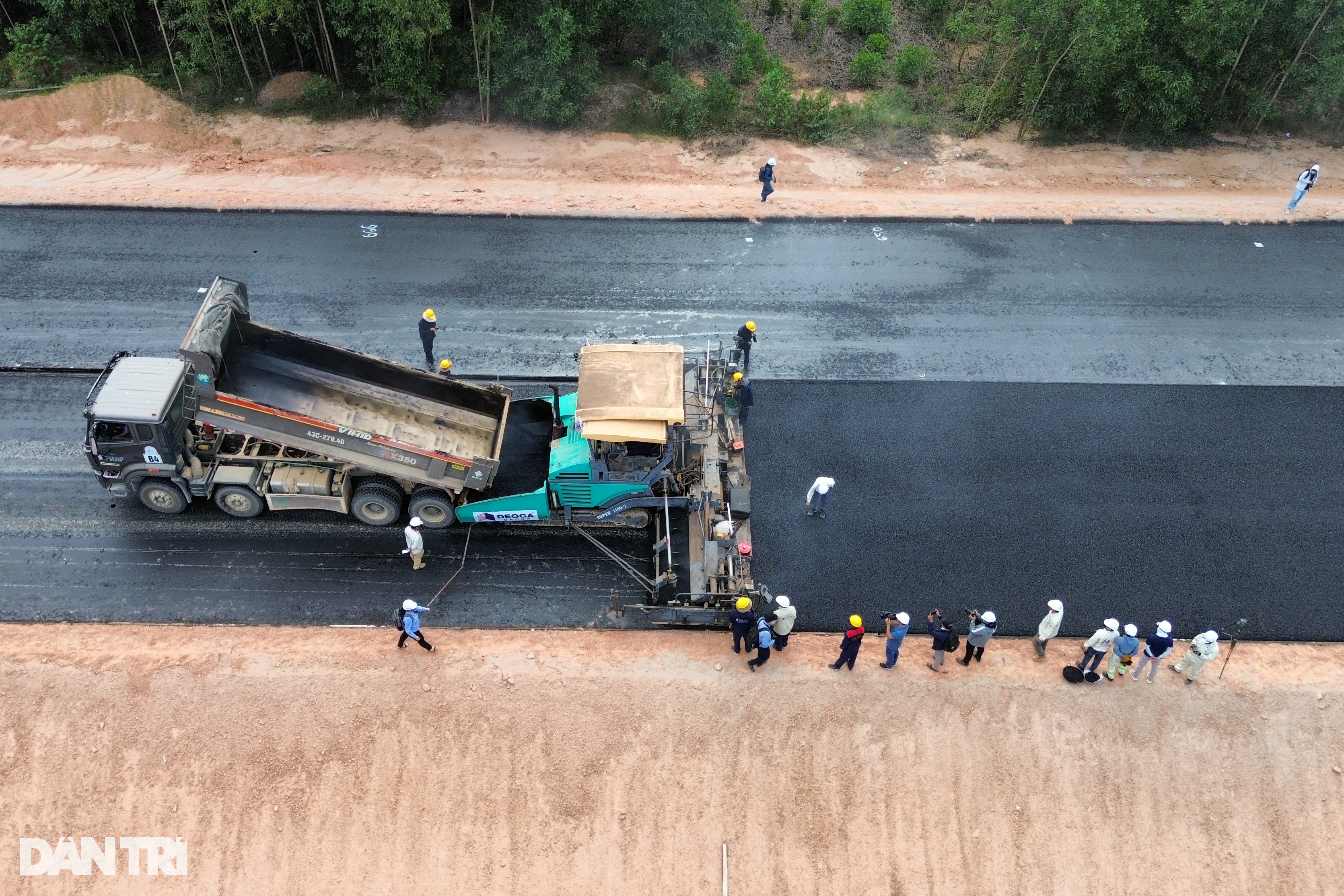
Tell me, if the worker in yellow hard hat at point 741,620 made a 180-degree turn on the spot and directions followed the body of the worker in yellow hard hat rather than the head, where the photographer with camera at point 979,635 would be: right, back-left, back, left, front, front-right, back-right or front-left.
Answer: left

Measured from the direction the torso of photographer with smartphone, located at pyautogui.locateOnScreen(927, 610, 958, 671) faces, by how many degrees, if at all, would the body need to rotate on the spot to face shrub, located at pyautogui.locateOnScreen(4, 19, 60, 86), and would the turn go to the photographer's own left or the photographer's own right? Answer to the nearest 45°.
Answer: approximately 45° to the photographer's own left

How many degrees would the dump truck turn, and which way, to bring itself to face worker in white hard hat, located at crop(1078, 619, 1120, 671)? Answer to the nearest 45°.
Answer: approximately 135° to its left

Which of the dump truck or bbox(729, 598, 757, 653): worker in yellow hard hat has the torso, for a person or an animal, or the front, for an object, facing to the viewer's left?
the dump truck

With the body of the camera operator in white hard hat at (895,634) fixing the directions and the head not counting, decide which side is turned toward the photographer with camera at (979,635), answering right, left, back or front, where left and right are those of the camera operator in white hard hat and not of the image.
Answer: back

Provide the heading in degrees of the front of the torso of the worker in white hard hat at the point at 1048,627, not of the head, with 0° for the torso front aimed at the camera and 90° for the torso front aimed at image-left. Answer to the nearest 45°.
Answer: approximately 90°

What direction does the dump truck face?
to the viewer's left

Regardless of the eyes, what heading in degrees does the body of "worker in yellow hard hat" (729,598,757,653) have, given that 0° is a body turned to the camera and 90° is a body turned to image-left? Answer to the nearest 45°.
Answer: approximately 180°

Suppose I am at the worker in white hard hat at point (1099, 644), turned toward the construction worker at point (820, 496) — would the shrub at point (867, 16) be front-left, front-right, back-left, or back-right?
front-right

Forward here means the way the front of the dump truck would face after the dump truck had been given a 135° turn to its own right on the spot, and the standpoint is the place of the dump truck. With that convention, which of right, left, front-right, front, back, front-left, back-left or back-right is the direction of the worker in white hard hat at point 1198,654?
right

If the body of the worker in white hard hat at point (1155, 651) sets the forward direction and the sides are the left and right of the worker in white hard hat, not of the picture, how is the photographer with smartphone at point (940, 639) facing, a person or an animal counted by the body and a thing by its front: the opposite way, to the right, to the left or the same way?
the same way

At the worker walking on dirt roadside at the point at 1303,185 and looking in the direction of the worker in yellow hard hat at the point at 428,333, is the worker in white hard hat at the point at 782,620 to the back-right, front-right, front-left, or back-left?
front-left

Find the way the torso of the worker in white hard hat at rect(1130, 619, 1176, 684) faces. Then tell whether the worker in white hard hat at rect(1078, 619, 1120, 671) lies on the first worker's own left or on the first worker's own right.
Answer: on the first worker's own left

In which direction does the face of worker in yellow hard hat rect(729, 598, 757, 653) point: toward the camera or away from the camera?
away from the camera

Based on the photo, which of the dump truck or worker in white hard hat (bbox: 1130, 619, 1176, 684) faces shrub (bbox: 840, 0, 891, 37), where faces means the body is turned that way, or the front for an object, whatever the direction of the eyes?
the worker in white hard hat

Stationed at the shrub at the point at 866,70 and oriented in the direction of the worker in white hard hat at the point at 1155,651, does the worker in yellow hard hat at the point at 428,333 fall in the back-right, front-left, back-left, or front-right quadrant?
front-right
